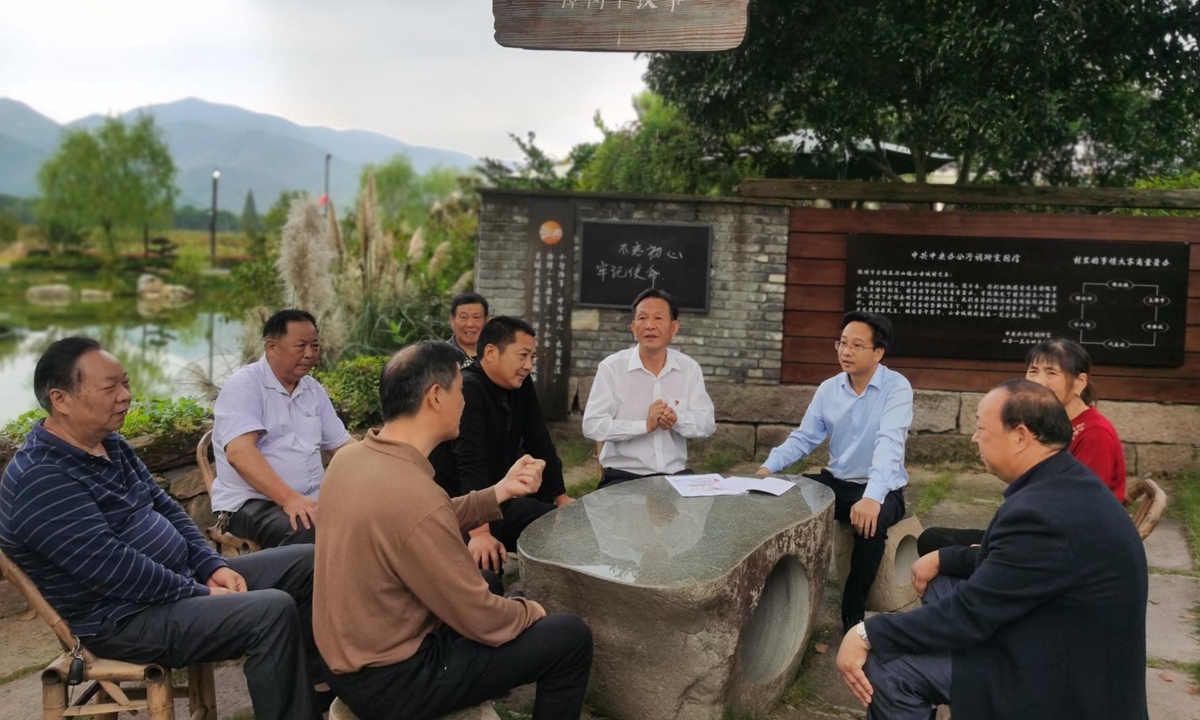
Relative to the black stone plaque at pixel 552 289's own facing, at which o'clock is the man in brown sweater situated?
The man in brown sweater is roughly at 12 o'clock from the black stone plaque.

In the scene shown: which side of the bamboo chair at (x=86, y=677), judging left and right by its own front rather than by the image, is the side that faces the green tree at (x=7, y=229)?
left

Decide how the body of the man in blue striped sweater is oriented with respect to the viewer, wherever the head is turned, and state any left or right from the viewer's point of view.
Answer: facing to the right of the viewer

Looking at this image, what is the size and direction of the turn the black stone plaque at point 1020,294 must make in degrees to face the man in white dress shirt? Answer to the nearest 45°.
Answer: approximately 45° to its right

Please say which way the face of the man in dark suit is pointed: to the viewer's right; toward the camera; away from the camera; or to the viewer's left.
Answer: to the viewer's left

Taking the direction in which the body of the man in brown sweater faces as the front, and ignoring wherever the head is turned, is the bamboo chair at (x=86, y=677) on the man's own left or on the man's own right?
on the man's own left

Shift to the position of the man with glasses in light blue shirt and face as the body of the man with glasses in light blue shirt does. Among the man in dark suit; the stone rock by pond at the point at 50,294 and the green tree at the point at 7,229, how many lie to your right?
2

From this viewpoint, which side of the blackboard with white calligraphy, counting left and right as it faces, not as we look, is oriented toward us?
front

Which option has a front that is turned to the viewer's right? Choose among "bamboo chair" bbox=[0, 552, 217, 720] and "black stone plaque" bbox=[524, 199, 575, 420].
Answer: the bamboo chair

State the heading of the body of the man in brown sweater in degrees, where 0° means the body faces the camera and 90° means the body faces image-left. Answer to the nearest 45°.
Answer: approximately 225°

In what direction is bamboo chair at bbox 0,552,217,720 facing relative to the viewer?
to the viewer's right

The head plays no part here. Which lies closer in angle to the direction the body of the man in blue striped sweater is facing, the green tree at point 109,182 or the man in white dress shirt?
the man in white dress shirt

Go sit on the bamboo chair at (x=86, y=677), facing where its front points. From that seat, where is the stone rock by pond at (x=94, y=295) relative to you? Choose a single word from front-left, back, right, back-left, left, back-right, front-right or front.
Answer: left

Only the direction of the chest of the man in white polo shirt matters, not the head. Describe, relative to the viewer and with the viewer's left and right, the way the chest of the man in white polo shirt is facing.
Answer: facing the viewer and to the right of the viewer

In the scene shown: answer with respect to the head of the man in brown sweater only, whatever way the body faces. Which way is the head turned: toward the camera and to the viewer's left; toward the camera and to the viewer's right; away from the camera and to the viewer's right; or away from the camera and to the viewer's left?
away from the camera and to the viewer's right

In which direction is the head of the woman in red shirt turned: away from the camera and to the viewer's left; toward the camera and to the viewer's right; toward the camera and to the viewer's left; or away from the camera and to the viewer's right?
toward the camera and to the viewer's left
